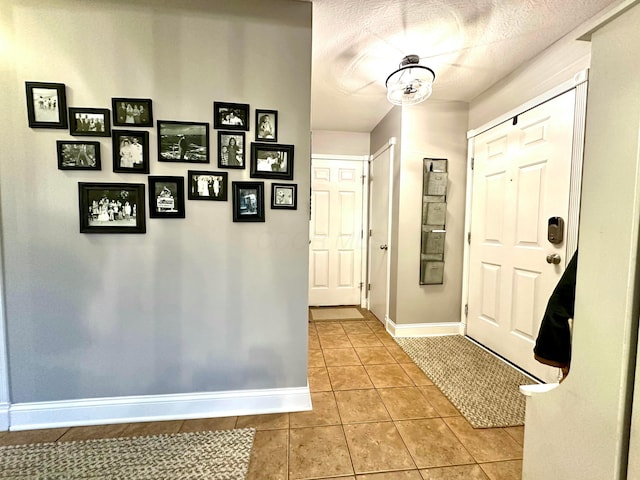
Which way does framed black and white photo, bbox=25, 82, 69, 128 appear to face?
toward the camera

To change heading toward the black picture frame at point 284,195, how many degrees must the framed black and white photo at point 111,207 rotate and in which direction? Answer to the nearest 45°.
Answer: approximately 45° to its left

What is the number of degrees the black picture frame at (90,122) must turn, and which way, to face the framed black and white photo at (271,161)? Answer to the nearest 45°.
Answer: approximately 45° to its left

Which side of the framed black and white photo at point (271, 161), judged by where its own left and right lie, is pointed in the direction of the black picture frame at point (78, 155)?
right

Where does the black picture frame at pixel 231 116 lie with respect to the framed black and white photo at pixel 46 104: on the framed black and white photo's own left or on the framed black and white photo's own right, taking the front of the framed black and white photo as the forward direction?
on the framed black and white photo's own left

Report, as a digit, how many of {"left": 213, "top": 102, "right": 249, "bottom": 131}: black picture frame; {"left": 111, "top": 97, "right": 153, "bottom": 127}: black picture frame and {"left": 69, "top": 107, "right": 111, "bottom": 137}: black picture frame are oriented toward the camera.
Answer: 3

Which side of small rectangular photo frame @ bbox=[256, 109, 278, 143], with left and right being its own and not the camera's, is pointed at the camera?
front

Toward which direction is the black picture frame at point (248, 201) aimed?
toward the camera

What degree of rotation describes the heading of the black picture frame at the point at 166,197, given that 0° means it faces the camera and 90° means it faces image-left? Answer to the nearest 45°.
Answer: approximately 0°

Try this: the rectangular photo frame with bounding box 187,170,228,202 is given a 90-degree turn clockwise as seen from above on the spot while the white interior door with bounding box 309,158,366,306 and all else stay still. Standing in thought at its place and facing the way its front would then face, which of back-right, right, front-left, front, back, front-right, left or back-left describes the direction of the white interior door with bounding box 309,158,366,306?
back-right

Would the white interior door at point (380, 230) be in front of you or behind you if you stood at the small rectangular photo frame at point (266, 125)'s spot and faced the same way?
behind
